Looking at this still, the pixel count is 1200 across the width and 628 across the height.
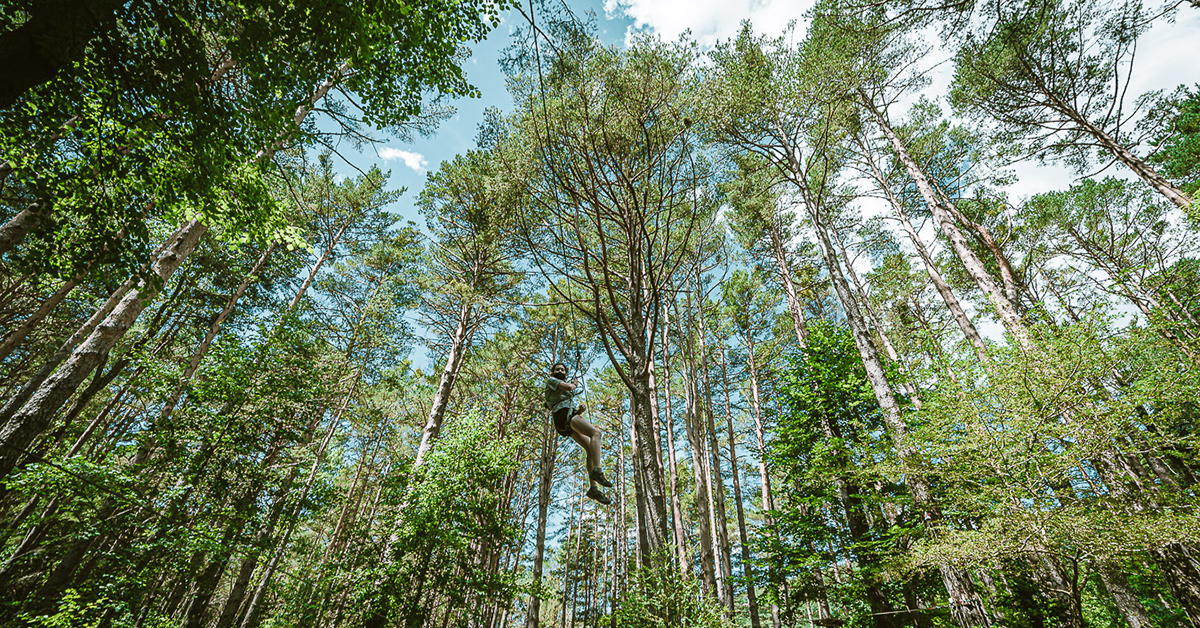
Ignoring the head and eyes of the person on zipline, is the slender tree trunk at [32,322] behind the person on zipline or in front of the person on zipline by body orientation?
behind

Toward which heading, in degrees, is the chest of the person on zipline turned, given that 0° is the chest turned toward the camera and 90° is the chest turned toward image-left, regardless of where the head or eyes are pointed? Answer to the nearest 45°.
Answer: approximately 315°
